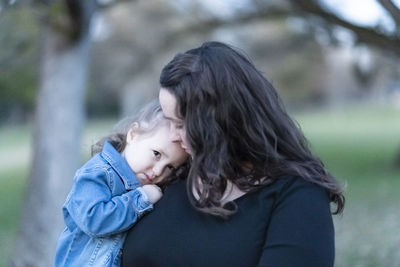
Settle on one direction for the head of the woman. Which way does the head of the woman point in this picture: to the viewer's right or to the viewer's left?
to the viewer's left

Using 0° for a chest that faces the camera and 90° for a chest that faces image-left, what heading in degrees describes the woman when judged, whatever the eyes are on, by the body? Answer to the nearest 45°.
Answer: approximately 45°
